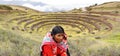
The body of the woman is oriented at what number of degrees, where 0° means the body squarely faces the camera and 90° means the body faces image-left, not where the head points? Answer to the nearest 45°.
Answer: approximately 315°
